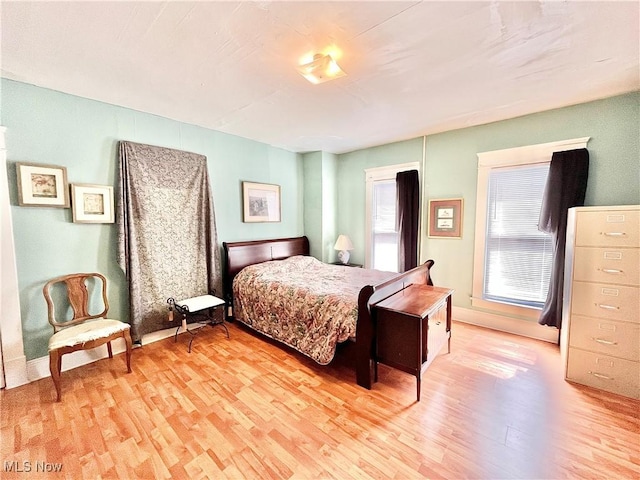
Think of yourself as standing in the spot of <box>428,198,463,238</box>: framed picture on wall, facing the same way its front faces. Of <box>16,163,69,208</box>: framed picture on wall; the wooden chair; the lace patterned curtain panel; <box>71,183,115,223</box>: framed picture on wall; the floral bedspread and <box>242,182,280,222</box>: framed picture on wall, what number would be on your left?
0

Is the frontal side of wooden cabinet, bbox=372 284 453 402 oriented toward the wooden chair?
no

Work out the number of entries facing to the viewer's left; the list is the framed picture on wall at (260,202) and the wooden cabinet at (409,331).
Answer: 0

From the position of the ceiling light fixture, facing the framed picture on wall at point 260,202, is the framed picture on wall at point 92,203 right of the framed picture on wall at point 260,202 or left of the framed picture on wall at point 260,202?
left

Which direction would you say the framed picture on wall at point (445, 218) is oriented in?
toward the camera

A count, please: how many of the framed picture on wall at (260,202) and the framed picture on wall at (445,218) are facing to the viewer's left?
0

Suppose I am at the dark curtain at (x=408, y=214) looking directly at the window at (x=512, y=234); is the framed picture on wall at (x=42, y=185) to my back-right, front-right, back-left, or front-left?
back-right

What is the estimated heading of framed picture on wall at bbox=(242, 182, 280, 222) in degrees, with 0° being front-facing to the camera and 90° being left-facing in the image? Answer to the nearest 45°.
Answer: approximately 315°

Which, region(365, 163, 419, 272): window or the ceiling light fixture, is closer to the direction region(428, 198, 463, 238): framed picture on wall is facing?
the ceiling light fixture

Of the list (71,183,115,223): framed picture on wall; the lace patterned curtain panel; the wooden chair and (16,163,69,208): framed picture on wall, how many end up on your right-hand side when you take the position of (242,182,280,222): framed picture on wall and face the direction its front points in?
4

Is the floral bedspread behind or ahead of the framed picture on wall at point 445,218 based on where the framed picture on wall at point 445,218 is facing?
ahead

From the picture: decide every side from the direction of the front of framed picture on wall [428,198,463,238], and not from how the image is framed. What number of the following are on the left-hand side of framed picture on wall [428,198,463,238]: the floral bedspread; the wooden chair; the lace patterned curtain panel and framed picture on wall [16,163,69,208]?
0

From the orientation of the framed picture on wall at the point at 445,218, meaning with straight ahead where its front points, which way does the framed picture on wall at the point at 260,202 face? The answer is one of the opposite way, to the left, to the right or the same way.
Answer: to the left

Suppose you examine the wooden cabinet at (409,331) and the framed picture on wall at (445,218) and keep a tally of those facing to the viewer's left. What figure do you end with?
0

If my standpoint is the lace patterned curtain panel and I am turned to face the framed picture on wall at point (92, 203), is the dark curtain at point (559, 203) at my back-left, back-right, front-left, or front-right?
back-left

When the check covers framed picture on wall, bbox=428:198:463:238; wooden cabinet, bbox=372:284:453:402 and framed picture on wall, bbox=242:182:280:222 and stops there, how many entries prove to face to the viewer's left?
0

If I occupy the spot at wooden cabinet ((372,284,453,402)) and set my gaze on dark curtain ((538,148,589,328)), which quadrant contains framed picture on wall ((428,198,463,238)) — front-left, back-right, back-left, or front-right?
front-left

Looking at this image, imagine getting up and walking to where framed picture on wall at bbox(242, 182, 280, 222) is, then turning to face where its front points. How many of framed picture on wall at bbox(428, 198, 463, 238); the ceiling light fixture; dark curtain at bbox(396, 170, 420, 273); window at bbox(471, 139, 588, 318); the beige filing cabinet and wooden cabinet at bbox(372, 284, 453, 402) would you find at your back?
0
